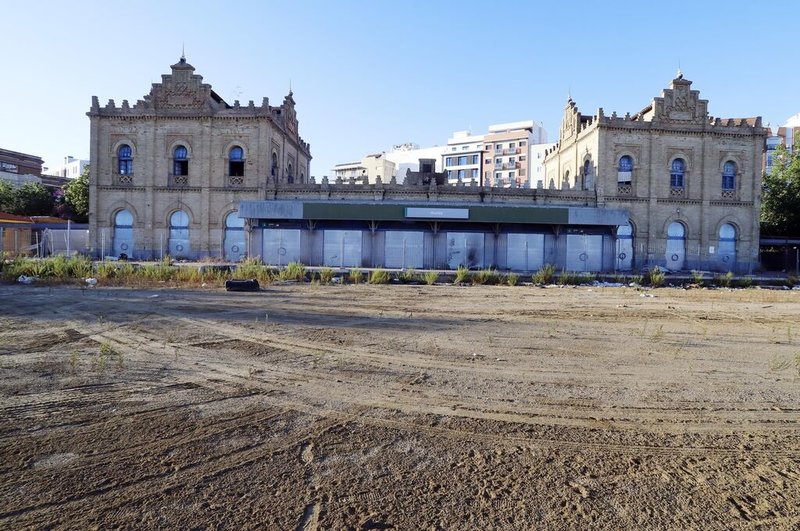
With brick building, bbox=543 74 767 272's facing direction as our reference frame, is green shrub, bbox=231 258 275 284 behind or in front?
in front

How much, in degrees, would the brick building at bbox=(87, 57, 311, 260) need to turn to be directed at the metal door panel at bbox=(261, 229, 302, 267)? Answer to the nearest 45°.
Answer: approximately 45° to its left

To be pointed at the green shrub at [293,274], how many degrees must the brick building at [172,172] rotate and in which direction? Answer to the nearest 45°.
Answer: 0° — it already faces it

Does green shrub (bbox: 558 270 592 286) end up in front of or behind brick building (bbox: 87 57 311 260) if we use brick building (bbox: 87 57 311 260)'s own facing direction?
in front

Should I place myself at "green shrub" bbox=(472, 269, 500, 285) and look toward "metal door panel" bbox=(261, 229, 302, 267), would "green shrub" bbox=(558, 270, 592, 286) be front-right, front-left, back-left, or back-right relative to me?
back-right

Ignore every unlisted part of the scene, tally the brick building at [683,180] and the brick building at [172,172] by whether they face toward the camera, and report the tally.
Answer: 2

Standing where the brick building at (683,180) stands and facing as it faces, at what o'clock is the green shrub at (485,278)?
The green shrub is roughly at 1 o'clock from the brick building.

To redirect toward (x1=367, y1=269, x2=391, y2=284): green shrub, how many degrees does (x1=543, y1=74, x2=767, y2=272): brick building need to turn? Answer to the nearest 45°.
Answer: approximately 45° to its right

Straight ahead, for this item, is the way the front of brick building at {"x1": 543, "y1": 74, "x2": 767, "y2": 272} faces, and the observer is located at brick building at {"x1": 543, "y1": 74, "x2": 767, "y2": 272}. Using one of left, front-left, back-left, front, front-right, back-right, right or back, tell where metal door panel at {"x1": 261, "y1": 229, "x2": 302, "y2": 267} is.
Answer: front-right

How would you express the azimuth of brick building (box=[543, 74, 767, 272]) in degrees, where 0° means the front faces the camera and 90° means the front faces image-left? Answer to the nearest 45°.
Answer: approximately 0°

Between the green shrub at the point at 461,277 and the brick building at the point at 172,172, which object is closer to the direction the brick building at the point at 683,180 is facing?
the green shrub
